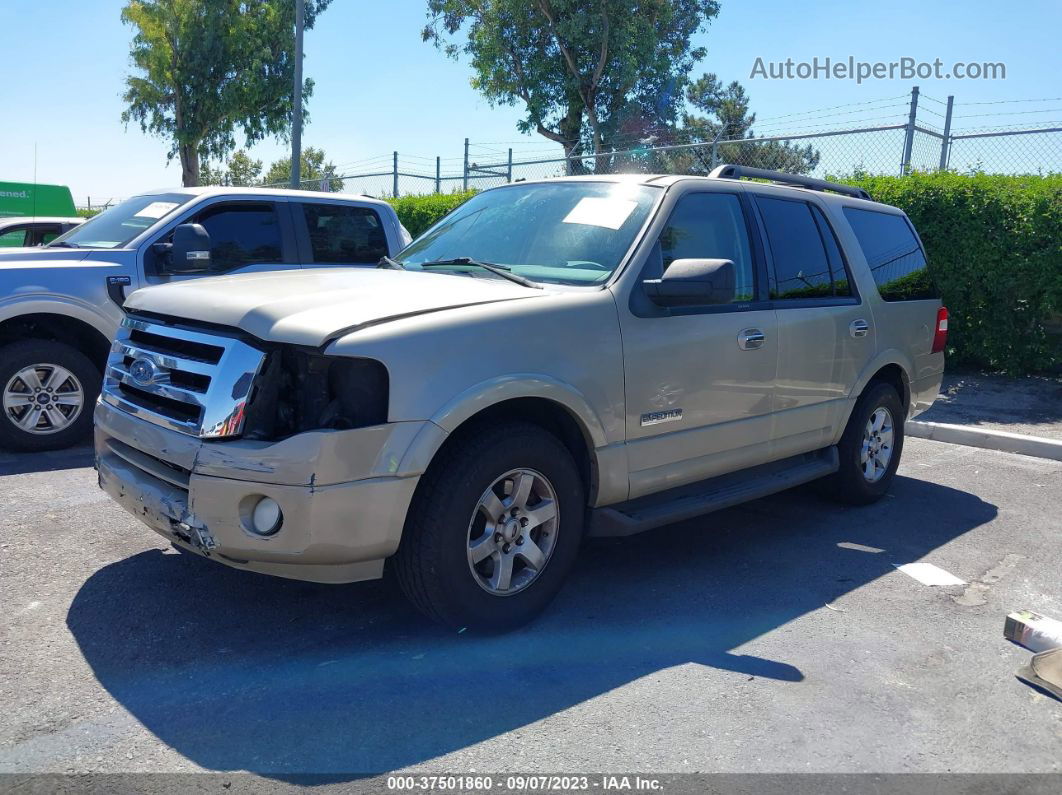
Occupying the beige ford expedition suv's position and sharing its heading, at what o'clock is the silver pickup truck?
The silver pickup truck is roughly at 3 o'clock from the beige ford expedition suv.

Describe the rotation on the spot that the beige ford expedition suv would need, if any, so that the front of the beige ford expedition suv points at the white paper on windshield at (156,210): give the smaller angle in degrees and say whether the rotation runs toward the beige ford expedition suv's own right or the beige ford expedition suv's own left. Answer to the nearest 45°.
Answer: approximately 90° to the beige ford expedition suv's own right

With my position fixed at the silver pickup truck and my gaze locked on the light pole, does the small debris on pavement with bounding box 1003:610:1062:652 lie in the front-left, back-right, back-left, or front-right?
back-right

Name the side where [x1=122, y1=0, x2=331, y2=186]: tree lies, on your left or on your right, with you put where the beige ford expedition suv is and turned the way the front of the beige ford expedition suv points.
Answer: on your right

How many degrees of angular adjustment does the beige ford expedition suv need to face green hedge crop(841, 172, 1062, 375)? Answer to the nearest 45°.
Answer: approximately 180°

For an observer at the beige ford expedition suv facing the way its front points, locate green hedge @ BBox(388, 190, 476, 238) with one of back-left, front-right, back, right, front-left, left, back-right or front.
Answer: back-right

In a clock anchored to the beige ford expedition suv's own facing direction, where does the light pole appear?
The light pole is roughly at 4 o'clock from the beige ford expedition suv.

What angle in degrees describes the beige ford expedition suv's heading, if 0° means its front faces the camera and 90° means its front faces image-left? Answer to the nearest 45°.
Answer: approximately 45°

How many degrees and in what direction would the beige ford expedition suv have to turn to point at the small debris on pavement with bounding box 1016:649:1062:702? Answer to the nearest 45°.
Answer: approximately 135° to its left

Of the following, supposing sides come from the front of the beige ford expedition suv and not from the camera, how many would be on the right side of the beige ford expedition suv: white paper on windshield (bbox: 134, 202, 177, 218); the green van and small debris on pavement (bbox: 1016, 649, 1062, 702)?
2
